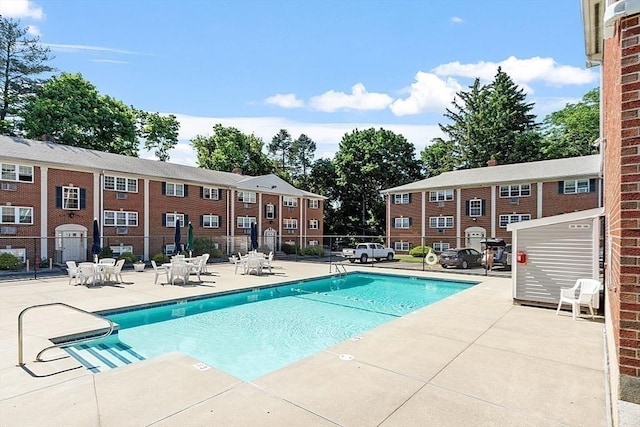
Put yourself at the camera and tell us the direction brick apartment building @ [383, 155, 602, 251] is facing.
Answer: facing the viewer and to the left of the viewer

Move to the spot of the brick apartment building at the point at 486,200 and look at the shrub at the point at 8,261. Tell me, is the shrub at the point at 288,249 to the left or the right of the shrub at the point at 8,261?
right

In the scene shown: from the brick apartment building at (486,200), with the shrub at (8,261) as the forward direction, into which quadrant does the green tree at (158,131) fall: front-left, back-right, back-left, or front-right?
front-right

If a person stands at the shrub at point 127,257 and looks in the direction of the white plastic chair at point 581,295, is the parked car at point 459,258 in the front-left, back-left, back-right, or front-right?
front-left

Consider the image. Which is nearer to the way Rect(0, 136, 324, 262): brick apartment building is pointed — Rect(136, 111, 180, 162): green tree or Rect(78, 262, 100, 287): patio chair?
the patio chair

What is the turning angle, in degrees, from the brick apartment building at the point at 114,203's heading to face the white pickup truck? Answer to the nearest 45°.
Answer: approximately 45° to its left

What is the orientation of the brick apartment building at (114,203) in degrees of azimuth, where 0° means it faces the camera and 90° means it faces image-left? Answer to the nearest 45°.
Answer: approximately 315°

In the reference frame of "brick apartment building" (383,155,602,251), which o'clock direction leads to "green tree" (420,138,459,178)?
The green tree is roughly at 4 o'clock from the brick apartment building.

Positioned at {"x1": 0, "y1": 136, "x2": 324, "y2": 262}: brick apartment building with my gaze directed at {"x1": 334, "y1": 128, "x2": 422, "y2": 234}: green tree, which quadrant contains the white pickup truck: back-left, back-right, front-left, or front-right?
front-right

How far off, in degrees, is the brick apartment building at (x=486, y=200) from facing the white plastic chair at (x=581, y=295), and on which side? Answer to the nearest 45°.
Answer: approximately 45° to its left

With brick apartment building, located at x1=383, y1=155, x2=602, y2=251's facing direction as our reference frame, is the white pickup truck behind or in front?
in front

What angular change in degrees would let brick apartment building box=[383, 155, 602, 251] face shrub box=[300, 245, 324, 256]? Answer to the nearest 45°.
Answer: approximately 45° to its right

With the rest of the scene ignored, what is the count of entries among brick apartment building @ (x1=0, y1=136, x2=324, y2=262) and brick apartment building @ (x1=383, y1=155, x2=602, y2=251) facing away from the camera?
0

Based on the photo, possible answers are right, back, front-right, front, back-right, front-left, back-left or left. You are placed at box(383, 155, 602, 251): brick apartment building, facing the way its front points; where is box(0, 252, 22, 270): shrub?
front
